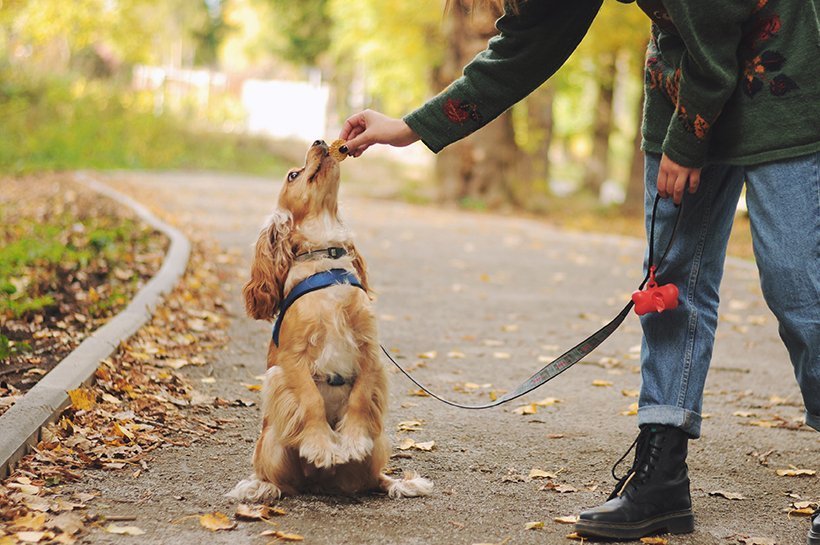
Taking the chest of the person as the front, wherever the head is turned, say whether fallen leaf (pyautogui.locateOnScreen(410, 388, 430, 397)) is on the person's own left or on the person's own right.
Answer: on the person's own right

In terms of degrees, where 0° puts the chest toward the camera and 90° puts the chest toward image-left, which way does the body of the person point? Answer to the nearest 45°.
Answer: approximately 90°

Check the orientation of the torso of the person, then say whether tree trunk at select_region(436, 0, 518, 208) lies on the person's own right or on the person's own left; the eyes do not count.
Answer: on the person's own right

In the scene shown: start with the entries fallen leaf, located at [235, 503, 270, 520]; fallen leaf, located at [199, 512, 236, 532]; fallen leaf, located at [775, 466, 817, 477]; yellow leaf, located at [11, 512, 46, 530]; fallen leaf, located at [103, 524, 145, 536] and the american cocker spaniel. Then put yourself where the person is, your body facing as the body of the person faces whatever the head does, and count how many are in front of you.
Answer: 5

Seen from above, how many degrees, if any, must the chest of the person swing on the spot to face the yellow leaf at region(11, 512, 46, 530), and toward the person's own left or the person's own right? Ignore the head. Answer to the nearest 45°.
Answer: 0° — they already face it

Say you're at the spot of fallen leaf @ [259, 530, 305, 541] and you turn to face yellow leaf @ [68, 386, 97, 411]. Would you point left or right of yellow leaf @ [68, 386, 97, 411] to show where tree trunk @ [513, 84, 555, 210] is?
right

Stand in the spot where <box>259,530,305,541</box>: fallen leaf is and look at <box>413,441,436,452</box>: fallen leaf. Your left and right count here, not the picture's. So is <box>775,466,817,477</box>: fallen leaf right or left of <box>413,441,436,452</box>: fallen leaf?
right
